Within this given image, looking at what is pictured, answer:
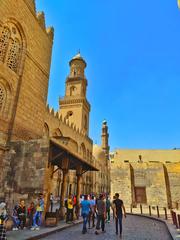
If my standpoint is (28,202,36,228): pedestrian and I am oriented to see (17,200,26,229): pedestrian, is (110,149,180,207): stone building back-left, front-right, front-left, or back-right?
back-right

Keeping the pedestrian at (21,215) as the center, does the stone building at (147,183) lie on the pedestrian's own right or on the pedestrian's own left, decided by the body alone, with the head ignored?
on the pedestrian's own left

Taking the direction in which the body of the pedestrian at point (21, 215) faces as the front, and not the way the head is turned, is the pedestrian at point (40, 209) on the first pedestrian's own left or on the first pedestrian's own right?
on the first pedestrian's own left

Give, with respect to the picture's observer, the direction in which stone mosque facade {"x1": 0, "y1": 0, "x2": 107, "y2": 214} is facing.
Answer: facing the viewer and to the right of the viewer

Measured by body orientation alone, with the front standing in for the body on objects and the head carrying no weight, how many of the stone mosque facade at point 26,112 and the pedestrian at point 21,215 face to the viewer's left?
0

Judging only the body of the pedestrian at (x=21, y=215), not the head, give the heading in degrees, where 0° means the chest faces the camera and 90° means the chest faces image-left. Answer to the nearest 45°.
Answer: approximately 0°
